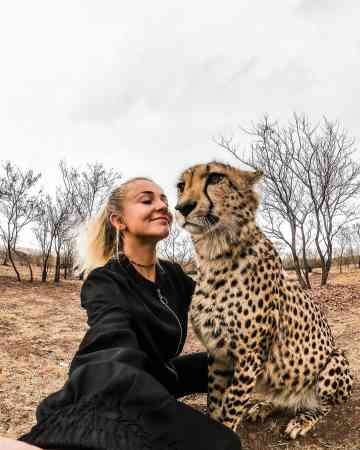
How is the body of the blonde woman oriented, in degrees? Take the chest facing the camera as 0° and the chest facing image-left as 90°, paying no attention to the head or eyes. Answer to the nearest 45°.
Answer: approximately 315°

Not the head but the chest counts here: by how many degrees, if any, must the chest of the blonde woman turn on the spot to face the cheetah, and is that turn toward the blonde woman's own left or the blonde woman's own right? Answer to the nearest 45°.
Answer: approximately 90° to the blonde woman's own left

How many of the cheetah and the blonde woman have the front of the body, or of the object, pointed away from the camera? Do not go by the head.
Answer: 0
